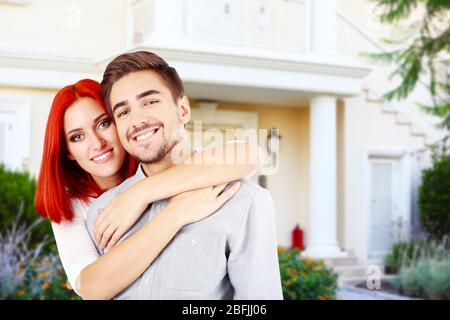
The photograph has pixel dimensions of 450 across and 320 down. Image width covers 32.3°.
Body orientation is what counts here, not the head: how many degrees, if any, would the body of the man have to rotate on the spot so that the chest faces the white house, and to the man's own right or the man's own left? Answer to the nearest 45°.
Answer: approximately 135° to the man's own right

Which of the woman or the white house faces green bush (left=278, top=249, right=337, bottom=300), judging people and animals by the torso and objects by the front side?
the white house

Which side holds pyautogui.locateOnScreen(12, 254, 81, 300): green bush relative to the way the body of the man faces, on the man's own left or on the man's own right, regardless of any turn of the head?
on the man's own right

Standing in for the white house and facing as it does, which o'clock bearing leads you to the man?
The man is roughly at 12 o'clock from the white house.

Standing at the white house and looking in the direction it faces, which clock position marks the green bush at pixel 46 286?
The green bush is roughly at 1 o'clock from the white house.

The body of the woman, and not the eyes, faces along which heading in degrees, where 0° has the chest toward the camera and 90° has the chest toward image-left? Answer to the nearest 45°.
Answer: approximately 315°

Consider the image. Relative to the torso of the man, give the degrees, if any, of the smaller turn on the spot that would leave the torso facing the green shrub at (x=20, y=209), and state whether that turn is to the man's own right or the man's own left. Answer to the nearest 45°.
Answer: approximately 135° to the man's own right

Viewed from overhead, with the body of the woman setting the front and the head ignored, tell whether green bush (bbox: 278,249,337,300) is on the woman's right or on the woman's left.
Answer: on the woman's left

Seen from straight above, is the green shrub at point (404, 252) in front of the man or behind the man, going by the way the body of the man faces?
behind

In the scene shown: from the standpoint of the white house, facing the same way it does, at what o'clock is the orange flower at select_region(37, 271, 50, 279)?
The orange flower is roughly at 1 o'clock from the white house.

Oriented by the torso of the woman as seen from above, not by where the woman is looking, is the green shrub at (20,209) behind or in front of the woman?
behind

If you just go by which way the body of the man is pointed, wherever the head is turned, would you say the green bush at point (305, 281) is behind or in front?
behind
